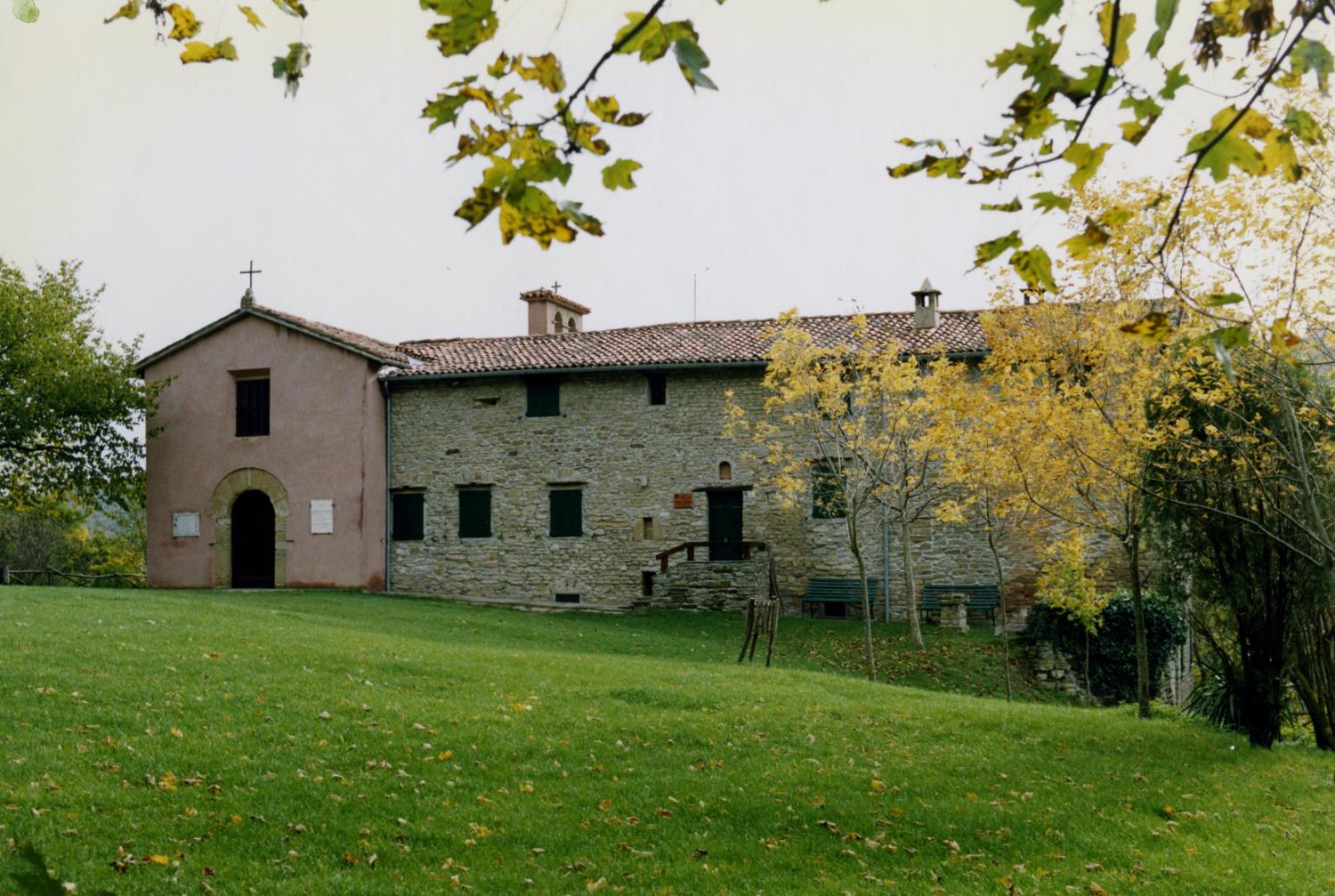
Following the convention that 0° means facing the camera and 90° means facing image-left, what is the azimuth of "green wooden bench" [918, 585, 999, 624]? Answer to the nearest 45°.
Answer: approximately 0°

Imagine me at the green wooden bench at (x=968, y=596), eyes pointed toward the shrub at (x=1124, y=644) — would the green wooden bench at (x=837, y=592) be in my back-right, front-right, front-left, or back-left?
back-right

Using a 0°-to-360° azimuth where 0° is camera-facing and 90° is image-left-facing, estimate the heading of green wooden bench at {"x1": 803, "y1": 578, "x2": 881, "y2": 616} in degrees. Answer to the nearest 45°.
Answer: approximately 0°

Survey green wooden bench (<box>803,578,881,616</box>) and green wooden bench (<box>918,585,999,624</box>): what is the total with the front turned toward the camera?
2

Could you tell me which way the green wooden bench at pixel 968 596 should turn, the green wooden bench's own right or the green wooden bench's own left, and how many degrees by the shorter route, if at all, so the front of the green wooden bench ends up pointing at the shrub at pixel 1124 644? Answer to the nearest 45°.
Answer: approximately 45° to the green wooden bench's own left

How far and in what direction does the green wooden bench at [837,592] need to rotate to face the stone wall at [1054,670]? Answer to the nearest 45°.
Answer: approximately 45° to its left

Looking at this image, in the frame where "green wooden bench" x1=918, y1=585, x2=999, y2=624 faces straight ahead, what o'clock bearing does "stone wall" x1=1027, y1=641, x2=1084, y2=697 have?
The stone wall is roughly at 11 o'clock from the green wooden bench.

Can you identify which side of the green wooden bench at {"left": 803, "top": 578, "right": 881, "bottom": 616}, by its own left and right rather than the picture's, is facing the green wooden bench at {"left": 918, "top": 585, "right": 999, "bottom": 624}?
left

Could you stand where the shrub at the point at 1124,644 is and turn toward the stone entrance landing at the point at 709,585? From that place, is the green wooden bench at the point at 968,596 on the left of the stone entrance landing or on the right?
right

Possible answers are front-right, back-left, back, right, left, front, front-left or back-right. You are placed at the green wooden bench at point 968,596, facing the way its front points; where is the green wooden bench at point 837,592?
right
